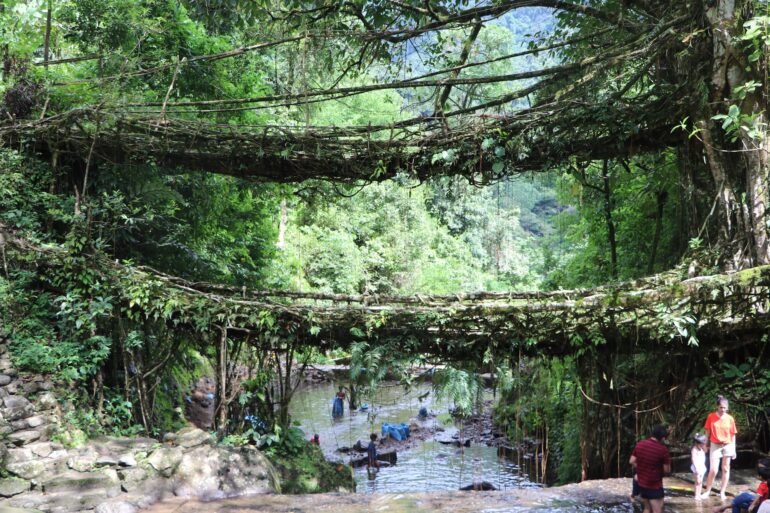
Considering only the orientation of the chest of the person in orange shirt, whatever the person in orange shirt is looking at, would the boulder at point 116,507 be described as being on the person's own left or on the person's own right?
on the person's own right

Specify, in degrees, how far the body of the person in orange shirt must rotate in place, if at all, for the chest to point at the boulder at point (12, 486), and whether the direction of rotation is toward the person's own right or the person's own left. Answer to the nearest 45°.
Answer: approximately 45° to the person's own right

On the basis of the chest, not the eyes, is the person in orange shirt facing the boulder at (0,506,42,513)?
no

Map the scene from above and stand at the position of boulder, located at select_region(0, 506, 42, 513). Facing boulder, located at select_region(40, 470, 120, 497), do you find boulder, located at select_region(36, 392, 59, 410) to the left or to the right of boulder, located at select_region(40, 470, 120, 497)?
left

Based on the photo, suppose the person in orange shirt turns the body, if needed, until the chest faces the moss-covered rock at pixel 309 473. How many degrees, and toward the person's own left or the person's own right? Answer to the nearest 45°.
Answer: approximately 90° to the person's own right

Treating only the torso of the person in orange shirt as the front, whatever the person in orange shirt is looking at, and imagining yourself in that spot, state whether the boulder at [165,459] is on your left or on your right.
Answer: on your right

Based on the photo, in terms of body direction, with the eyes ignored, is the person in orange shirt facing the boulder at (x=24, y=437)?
no

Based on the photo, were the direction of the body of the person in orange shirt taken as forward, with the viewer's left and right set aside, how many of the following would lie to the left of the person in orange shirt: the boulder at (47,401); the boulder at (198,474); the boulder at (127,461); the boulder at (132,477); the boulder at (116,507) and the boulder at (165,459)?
0

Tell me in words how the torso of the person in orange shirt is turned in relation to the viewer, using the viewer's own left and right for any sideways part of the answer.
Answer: facing the viewer

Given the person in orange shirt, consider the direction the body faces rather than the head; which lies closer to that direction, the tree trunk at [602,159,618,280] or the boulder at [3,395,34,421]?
the boulder

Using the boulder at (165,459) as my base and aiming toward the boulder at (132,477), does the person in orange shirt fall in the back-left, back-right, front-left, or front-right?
back-left

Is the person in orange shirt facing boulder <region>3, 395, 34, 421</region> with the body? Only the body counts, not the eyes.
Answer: no

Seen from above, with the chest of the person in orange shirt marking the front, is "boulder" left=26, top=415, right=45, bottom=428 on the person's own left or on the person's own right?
on the person's own right
